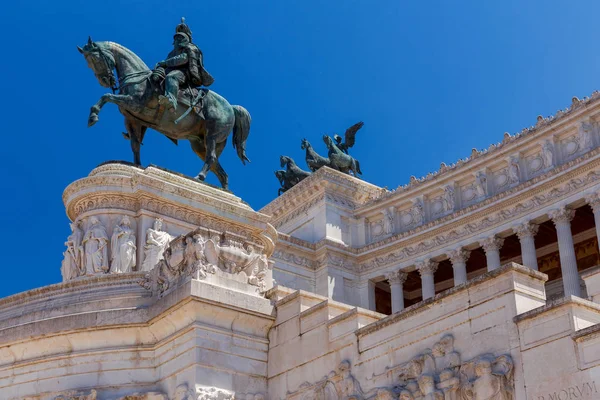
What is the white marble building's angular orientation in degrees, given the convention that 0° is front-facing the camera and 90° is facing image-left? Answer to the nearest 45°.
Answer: approximately 45°
